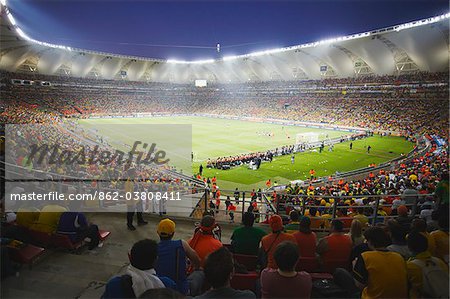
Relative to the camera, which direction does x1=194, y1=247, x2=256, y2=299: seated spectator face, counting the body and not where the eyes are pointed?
away from the camera

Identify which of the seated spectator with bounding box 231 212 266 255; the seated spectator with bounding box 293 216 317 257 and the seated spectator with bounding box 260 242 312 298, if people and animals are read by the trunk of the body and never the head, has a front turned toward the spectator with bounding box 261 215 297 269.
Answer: the seated spectator with bounding box 260 242 312 298

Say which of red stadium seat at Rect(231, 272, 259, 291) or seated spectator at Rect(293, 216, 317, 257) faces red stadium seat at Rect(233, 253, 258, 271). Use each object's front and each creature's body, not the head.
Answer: red stadium seat at Rect(231, 272, 259, 291)

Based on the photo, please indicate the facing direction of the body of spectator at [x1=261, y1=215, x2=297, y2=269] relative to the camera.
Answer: away from the camera

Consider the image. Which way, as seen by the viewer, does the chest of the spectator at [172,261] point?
away from the camera

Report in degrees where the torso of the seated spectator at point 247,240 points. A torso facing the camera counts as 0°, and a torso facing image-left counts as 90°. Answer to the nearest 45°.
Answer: approximately 180°

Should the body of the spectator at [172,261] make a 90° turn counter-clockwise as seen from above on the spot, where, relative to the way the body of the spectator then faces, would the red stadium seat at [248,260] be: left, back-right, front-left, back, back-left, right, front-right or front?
back-right

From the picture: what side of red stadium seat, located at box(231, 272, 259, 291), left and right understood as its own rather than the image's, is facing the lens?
back

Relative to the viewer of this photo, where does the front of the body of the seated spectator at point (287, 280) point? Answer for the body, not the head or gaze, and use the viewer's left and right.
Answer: facing away from the viewer
